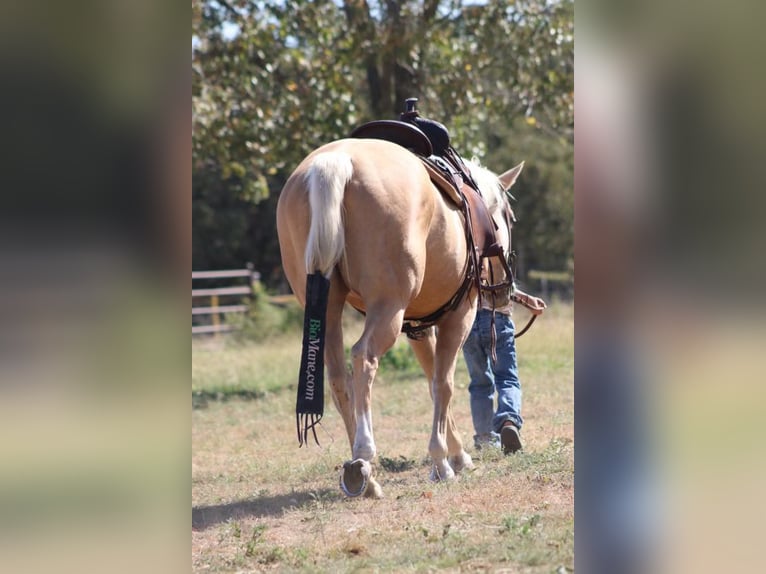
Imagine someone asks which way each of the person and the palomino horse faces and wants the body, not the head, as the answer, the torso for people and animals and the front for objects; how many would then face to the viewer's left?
0

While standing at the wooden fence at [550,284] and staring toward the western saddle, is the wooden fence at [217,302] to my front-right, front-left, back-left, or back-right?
front-right

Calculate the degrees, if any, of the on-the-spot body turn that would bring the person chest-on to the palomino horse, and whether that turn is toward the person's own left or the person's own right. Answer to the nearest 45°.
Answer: approximately 180°

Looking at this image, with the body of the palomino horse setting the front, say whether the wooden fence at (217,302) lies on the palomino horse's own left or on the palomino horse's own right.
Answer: on the palomino horse's own left

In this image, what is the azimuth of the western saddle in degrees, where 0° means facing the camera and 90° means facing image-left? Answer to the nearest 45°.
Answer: approximately 225°

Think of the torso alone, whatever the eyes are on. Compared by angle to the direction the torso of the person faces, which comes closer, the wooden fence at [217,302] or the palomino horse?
the wooden fence

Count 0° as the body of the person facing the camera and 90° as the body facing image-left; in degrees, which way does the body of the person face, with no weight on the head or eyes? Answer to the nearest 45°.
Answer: approximately 180°

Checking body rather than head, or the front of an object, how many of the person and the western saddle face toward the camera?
0

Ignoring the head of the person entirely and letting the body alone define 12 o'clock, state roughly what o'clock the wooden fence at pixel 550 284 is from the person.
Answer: The wooden fence is roughly at 12 o'clock from the person.

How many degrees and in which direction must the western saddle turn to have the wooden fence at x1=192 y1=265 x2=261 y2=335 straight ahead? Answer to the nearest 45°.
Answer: approximately 45° to its left

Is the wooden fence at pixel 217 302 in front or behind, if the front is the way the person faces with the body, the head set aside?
in front
